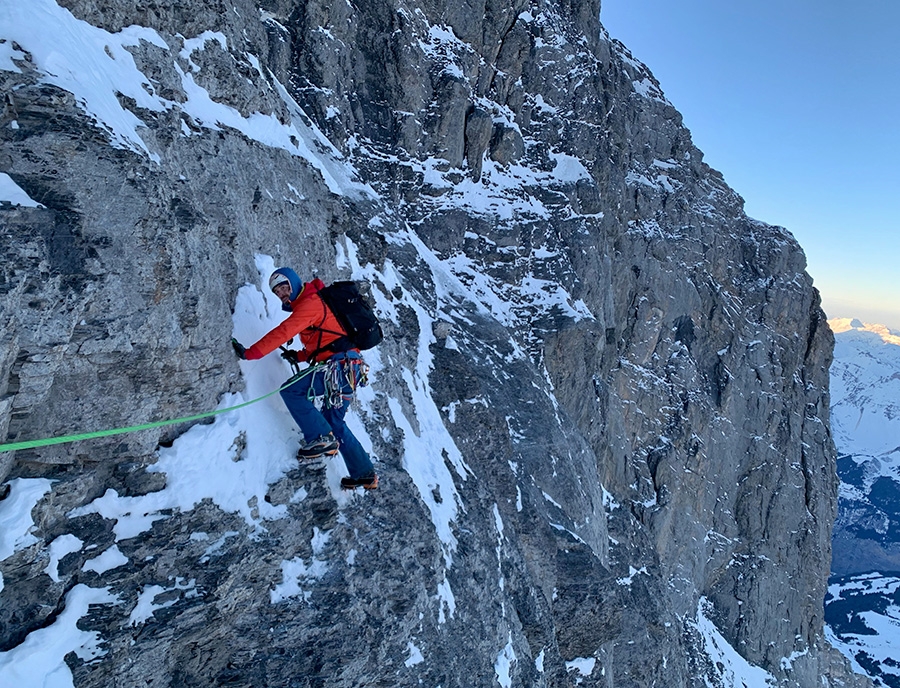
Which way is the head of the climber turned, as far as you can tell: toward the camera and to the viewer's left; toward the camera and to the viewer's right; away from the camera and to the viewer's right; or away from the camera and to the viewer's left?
toward the camera and to the viewer's left

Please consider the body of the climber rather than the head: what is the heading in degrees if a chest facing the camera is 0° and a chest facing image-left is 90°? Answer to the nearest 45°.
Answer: approximately 90°
